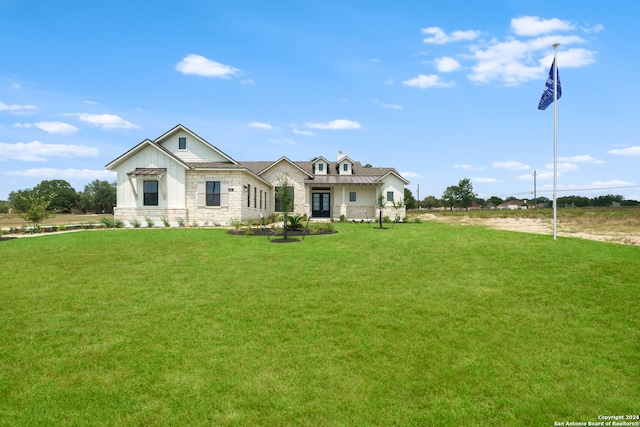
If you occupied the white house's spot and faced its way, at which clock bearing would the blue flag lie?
The blue flag is roughly at 10 o'clock from the white house.

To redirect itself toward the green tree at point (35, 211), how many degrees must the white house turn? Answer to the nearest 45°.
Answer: approximately 90° to its right

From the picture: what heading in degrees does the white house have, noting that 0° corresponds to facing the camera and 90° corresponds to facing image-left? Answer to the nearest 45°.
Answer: approximately 0°
